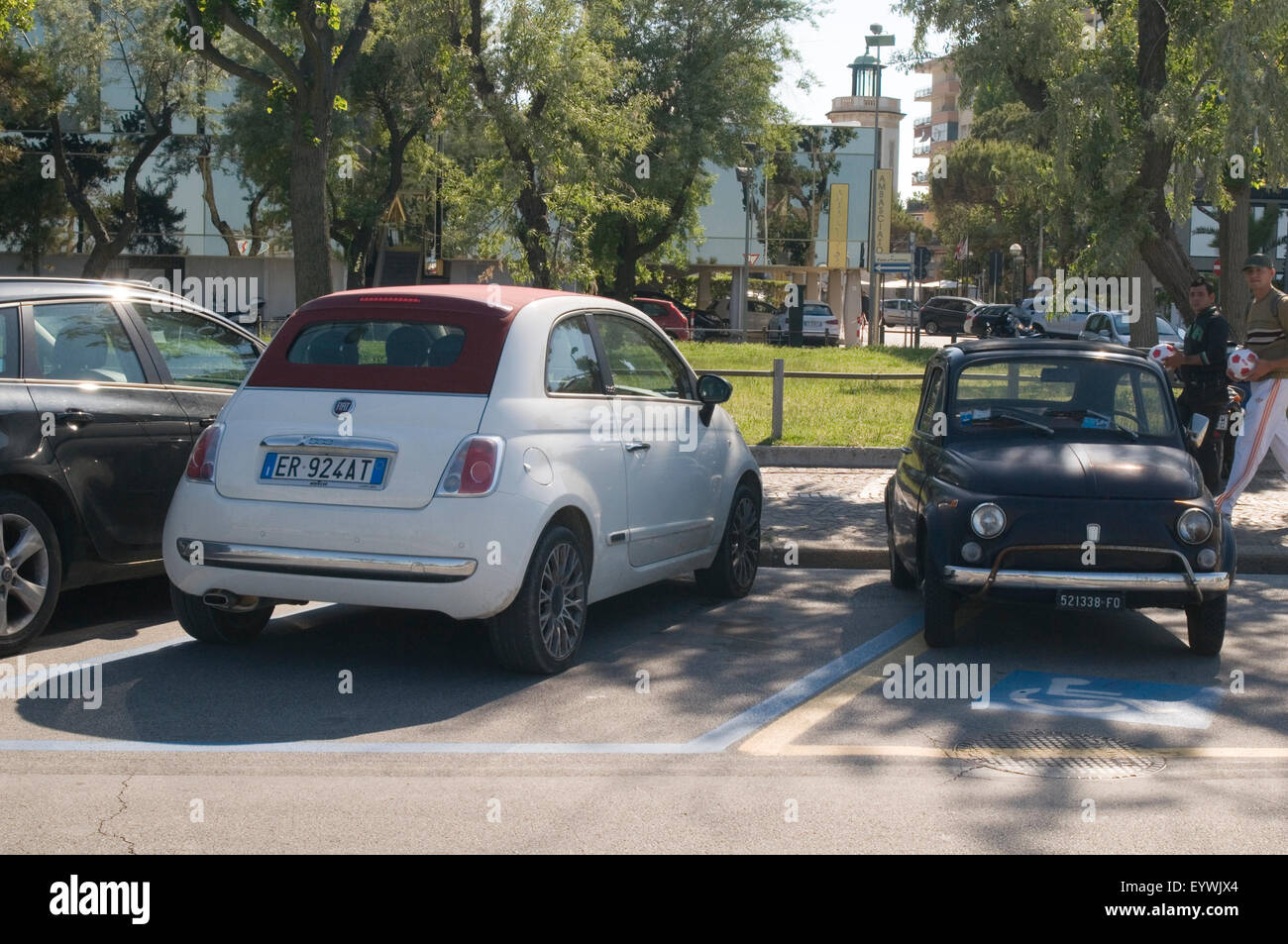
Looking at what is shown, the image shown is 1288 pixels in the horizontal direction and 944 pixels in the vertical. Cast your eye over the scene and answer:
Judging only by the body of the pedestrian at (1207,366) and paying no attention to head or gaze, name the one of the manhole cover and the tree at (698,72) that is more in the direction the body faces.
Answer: the manhole cover

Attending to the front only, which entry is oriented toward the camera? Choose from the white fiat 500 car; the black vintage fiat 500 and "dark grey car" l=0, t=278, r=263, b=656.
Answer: the black vintage fiat 500

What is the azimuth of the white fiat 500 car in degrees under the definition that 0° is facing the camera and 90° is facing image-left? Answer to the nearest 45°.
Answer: approximately 225°

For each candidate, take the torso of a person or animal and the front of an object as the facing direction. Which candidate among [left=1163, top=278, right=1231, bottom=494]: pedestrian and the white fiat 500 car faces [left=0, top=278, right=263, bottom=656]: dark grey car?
the pedestrian

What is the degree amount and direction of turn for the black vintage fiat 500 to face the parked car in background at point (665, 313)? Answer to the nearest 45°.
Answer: approximately 180°

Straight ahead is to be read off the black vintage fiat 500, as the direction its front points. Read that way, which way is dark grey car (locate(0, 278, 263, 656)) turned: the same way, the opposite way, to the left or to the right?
the opposite way

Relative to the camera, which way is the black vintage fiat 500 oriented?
toward the camera

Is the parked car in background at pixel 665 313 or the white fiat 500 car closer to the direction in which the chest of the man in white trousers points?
the white fiat 500 car

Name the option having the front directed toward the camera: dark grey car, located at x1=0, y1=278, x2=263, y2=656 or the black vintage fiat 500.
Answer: the black vintage fiat 500

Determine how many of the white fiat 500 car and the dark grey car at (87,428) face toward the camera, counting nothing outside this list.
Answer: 0

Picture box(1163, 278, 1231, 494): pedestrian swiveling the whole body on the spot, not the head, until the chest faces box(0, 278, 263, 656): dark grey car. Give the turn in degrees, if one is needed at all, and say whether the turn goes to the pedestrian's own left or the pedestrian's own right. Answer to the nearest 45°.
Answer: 0° — they already face it

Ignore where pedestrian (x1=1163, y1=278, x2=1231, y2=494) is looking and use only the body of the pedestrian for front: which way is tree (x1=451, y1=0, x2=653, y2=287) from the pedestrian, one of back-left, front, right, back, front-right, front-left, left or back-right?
right

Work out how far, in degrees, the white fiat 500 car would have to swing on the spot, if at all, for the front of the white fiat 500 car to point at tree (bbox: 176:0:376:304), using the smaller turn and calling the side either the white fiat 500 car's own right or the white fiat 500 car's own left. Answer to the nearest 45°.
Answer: approximately 45° to the white fiat 500 car's own left

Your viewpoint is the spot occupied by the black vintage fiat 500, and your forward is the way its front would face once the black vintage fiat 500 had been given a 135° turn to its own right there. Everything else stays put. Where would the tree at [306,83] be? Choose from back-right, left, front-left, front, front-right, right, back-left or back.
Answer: front

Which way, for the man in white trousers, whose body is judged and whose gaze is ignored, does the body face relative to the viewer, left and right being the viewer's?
facing the viewer and to the left of the viewer

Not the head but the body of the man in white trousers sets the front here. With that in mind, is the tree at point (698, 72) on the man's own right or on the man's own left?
on the man's own right

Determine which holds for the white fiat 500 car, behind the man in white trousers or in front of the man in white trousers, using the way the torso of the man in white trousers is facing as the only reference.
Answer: in front

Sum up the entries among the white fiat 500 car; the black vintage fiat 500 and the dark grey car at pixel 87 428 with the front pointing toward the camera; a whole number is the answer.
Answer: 1

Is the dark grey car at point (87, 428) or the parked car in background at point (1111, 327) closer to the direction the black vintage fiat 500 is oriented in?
the dark grey car

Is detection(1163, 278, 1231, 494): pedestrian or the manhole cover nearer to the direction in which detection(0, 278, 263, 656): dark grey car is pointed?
the pedestrian
